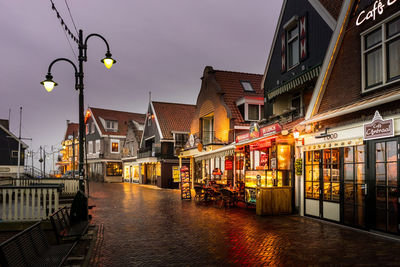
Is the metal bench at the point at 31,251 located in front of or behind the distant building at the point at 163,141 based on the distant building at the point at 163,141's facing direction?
in front

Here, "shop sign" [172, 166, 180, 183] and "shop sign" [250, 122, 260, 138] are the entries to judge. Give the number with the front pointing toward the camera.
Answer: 2

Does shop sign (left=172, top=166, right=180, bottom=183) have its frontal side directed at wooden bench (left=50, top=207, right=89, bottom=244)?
yes

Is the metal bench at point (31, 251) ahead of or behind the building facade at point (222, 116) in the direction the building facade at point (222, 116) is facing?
ahead

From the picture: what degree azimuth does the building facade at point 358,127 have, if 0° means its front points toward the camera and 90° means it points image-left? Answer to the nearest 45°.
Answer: approximately 45°

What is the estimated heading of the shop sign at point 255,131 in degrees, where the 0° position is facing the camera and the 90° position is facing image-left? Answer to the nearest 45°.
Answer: approximately 0°

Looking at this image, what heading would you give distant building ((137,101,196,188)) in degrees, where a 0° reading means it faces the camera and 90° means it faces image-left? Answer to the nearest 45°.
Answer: approximately 45°
